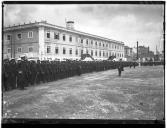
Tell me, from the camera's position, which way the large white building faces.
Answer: facing the viewer and to the right of the viewer
